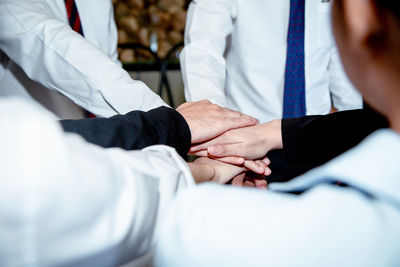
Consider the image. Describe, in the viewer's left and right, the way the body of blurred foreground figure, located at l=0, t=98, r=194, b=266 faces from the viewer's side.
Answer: facing away from the viewer and to the right of the viewer

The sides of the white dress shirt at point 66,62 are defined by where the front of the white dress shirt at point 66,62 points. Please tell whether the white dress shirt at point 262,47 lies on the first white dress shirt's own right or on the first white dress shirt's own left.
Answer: on the first white dress shirt's own left

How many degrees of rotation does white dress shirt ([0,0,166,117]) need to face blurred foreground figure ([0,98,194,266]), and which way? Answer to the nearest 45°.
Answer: approximately 45° to its right

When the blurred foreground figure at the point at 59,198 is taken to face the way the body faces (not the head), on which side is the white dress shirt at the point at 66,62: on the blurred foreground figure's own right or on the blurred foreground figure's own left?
on the blurred foreground figure's own left

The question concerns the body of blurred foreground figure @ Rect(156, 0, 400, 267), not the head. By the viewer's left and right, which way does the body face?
facing away from the viewer and to the left of the viewer

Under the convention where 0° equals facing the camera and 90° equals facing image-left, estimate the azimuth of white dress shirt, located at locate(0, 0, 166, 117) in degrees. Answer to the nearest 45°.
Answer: approximately 315°

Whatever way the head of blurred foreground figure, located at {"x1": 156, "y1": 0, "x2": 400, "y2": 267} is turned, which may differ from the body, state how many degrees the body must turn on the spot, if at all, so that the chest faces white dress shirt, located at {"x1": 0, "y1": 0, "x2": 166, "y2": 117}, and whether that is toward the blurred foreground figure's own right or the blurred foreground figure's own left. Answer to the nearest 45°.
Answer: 0° — they already face it

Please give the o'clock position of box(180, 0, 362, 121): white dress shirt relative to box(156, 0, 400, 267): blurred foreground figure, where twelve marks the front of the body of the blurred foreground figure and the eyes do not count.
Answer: The white dress shirt is roughly at 1 o'clock from the blurred foreground figure.
